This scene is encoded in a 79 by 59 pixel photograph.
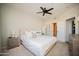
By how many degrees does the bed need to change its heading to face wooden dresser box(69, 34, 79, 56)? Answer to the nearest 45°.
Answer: approximately 45° to its left

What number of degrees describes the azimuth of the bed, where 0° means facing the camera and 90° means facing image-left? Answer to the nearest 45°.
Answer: approximately 315°
